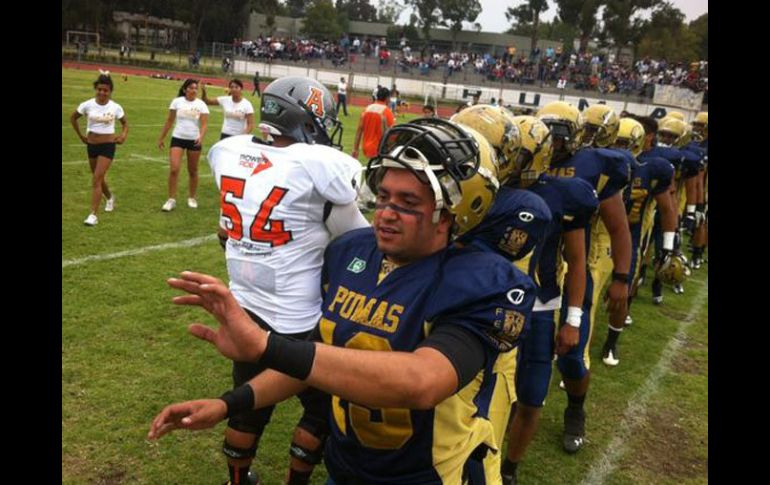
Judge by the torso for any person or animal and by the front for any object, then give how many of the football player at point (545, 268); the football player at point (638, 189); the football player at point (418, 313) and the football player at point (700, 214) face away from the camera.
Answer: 0

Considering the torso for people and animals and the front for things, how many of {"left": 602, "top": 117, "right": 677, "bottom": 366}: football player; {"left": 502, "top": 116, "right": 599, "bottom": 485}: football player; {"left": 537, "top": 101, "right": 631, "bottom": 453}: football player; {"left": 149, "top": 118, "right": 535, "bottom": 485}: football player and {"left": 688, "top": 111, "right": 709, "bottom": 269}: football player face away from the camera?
0

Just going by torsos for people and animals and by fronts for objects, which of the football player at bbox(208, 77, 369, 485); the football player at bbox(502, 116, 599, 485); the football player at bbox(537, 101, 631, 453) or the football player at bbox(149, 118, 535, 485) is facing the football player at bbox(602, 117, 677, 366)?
the football player at bbox(208, 77, 369, 485)

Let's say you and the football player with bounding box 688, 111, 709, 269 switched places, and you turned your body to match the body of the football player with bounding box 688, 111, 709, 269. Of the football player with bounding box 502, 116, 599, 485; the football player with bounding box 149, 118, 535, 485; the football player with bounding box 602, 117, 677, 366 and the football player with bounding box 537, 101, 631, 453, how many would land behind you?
0

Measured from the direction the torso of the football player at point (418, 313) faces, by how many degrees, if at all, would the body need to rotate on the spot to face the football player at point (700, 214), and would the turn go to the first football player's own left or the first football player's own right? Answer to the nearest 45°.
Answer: approximately 180°

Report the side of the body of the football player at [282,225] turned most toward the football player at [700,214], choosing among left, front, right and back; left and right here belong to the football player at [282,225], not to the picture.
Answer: front

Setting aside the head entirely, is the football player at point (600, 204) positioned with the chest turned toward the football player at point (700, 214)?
no

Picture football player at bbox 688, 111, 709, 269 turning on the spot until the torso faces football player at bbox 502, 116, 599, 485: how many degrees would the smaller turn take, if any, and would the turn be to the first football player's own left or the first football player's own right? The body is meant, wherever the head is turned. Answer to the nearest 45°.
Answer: approximately 45° to the first football player's own left

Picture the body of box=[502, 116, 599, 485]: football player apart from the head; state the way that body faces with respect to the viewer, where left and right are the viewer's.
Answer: facing the viewer and to the left of the viewer

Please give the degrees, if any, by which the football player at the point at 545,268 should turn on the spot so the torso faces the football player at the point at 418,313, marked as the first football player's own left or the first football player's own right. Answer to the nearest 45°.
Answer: approximately 45° to the first football player's own left

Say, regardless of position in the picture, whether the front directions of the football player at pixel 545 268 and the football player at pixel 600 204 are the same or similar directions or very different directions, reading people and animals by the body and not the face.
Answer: same or similar directions

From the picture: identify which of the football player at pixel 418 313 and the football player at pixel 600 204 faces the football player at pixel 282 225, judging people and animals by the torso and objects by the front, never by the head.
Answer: the football player at pixel 600 204

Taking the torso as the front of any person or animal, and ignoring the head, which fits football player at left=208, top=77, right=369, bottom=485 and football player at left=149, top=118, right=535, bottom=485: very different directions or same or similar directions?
very different directions

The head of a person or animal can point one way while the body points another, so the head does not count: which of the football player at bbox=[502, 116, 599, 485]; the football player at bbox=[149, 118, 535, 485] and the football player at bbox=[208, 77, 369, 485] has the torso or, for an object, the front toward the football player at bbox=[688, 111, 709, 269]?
the football player at bbox=[208, 77, 369, 485]

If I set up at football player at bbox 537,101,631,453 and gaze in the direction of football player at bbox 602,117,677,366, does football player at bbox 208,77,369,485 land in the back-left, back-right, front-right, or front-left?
back-left

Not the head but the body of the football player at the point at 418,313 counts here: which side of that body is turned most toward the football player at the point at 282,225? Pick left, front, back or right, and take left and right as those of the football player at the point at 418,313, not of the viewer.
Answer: right

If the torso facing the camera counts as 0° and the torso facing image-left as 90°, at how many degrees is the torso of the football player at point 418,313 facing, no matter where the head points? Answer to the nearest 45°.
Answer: approximately 45°

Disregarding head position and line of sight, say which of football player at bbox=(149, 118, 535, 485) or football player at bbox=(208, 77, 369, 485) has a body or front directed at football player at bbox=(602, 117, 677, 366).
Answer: football player at bbox=(208, 77, 369, 485)

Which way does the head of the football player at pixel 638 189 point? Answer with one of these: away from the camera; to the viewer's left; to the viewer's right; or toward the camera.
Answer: to the viewer's left
